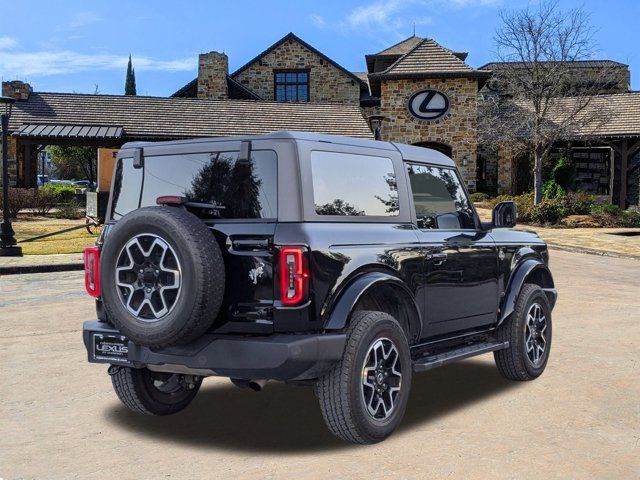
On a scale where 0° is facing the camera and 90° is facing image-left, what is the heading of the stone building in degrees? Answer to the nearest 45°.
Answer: approximately 0°

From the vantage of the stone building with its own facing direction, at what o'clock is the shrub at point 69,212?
The shrub is roughly at 2 o'clock from the stone building.

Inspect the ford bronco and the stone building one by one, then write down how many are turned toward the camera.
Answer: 1

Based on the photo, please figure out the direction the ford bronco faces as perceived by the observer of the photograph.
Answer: facing away from the viewer and to the right of the viewer

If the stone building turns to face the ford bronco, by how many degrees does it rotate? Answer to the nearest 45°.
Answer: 0° — it already faces it

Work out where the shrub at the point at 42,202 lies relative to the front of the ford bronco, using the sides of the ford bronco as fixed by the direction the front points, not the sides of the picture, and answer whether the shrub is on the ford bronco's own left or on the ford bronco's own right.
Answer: on the ford bronco's own left

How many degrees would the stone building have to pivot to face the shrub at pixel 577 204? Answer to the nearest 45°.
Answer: approximately 45° to its left
